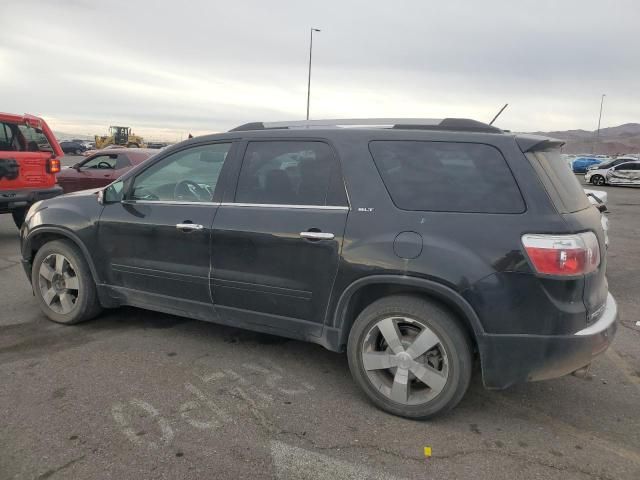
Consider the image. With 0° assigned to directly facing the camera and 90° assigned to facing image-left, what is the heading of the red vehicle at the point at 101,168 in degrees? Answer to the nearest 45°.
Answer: approximately 90°

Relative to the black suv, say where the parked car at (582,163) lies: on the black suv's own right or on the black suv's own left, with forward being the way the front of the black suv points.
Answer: on the black suv's own right

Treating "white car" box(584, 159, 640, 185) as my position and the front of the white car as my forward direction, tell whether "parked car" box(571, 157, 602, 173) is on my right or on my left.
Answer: on my right

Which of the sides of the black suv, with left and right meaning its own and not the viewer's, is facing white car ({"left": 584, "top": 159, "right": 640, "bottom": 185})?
right

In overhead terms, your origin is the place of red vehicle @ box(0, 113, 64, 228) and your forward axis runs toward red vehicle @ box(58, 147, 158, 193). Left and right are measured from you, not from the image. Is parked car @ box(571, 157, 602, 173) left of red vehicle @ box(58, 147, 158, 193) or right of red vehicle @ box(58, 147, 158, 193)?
right

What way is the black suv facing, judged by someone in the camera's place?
facing away from the viewer and to the left of the viewer

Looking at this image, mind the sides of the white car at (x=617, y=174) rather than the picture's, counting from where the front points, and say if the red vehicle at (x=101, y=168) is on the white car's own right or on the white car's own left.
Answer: on the white car's own left

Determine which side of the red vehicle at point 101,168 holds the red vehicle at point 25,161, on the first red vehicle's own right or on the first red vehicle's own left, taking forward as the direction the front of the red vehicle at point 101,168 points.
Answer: on the first red vehicle's own left

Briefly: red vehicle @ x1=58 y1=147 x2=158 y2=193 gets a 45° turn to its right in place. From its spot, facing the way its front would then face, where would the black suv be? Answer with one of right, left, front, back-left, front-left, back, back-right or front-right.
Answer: back-left

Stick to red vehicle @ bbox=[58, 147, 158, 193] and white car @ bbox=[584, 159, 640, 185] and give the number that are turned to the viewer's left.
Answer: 2

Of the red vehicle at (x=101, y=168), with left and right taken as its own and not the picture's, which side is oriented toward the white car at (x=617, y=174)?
back

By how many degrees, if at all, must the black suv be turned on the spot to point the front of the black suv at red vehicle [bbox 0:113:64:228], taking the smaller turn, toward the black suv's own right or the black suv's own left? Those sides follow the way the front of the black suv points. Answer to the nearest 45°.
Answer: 0° — it already faces it

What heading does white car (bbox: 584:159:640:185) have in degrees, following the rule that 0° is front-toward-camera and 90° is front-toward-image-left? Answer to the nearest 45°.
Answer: approximately 90°
